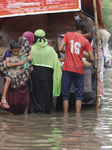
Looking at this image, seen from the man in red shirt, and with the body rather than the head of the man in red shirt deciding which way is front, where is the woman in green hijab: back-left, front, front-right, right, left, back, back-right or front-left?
left

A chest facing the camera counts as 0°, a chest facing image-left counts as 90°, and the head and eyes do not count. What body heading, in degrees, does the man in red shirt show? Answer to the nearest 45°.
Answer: approximately 180°
